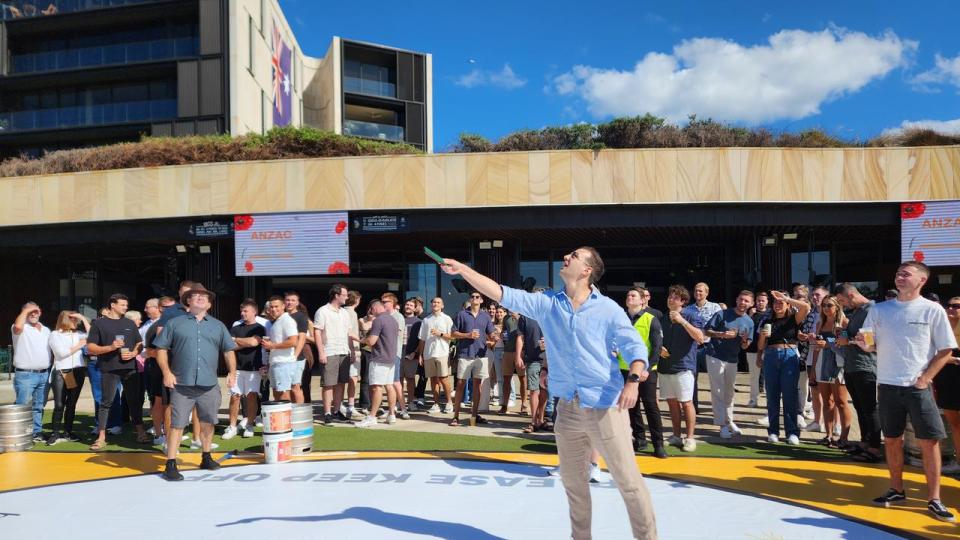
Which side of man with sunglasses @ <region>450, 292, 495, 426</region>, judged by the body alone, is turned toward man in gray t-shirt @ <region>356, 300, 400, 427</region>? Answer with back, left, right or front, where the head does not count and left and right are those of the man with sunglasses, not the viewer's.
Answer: right

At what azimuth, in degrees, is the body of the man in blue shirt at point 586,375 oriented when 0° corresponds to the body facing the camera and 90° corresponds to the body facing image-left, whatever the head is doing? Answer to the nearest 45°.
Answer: approximately 45°

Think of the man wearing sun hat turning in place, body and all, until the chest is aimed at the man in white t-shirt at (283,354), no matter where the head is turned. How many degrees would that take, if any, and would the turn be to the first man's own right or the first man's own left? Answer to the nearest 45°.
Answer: approximately 135° to the first man's own left

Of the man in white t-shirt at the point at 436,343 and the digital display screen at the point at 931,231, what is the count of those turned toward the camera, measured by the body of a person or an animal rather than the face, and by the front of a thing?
2

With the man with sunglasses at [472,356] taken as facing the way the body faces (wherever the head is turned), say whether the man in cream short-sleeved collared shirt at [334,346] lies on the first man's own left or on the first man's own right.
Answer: on the first man's own right

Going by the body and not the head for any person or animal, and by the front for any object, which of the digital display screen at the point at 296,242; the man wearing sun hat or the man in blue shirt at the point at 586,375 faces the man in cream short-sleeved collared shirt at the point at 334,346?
the digital display screen

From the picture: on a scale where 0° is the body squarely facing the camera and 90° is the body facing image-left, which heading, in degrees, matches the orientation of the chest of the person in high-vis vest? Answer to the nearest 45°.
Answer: approximately 45°

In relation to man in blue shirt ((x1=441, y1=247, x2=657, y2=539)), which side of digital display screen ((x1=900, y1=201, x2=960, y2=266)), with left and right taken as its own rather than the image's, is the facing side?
front

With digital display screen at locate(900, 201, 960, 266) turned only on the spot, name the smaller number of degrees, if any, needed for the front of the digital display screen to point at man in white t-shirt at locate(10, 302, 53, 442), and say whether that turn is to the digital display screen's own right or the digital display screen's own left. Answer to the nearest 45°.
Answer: approximately 45° to the digital display screen's own right

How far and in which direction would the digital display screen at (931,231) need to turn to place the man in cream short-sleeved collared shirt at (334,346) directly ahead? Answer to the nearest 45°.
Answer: approximately 45° to its right

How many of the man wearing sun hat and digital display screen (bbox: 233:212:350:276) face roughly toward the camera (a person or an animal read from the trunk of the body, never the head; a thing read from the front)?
2

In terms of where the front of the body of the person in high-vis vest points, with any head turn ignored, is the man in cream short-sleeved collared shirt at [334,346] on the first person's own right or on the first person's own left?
on the first person's own right
